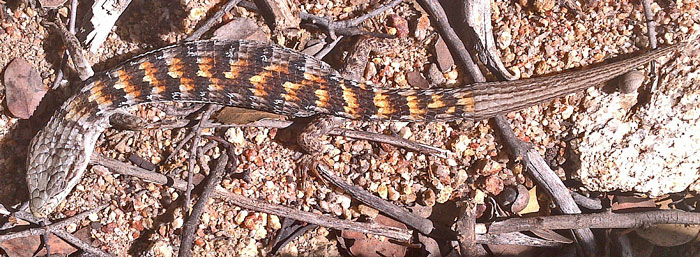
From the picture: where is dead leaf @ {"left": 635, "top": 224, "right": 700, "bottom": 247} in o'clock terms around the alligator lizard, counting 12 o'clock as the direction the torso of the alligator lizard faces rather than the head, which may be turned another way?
The dead leaf is roughly at 6 o'clock from the alligator lizard.

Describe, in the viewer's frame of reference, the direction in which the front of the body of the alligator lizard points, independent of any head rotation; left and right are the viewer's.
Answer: facing to the left of the viewer

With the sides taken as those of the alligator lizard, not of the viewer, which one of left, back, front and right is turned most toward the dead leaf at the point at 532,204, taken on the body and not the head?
back

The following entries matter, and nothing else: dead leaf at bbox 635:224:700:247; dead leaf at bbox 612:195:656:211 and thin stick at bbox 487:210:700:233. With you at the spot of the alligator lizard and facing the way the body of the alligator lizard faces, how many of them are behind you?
3

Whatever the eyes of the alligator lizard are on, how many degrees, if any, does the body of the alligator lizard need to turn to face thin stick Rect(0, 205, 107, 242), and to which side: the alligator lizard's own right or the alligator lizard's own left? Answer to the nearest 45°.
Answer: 0° — it already faces it

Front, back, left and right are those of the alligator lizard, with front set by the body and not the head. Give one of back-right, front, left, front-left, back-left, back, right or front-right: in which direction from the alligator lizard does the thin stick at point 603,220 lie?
back

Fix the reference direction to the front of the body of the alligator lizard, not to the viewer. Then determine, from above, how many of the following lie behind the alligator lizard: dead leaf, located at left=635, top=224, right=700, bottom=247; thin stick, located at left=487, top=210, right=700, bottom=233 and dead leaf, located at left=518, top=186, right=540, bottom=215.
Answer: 3

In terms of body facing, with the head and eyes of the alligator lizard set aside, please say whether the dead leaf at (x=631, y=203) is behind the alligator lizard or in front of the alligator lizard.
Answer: behind
